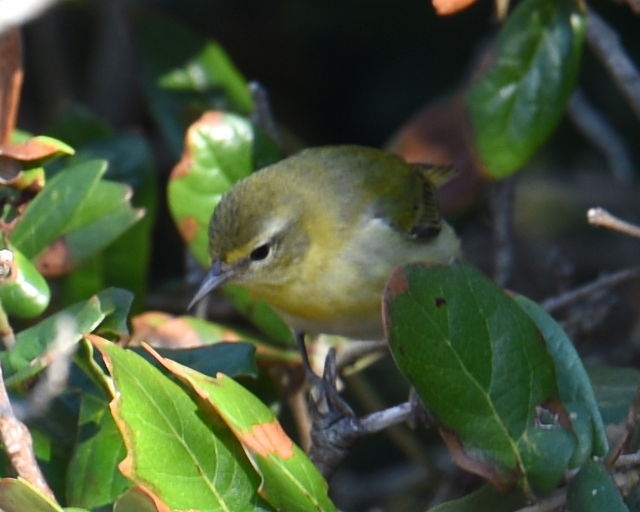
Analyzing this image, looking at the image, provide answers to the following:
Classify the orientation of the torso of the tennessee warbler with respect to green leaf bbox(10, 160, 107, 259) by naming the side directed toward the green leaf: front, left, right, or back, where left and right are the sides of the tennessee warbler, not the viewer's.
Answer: front

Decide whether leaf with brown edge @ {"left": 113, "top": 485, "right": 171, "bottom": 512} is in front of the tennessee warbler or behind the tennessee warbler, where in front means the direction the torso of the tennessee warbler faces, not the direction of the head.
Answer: in front

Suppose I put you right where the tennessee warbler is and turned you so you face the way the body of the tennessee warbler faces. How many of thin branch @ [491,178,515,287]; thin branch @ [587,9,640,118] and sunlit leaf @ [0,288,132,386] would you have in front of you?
1

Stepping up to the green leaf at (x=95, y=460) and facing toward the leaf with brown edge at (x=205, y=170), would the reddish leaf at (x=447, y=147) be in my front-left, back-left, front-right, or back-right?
front-right

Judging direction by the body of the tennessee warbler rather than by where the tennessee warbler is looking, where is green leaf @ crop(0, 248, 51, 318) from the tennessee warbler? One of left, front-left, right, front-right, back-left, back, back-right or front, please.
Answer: front

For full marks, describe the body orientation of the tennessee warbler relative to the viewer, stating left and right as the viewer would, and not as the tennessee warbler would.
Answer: facing the viewer and to the left of the viewer

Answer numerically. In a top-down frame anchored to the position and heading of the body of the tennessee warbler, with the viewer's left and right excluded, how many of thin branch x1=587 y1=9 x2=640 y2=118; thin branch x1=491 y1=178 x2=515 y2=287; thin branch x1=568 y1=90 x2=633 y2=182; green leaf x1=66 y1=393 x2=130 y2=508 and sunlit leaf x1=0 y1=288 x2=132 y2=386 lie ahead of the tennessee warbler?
2

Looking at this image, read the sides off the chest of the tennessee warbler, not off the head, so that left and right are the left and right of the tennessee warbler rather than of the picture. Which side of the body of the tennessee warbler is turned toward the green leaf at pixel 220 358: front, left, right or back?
front

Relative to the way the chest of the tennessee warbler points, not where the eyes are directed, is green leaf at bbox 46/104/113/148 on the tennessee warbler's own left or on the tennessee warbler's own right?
on the tennessee warbler's own right

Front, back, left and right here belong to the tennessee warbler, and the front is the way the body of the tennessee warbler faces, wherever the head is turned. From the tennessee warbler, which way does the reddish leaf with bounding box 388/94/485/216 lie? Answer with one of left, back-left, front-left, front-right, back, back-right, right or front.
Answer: back

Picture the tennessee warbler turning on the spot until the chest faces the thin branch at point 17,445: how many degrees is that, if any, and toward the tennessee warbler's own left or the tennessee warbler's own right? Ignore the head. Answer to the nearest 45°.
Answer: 0° — it already faces it

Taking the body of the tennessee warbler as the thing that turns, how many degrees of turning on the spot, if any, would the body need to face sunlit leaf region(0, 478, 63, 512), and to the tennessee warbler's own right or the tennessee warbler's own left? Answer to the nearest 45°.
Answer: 0° — it already faces it

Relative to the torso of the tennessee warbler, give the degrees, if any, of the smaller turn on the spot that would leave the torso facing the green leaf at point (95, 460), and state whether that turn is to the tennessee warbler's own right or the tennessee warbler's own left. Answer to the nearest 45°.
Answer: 0° — it already faces it
